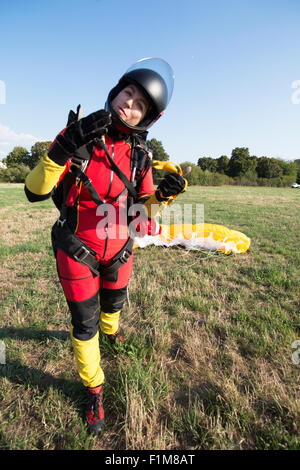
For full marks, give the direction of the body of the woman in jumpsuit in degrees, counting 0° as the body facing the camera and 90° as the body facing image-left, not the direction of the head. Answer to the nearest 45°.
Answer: approximately 0°
